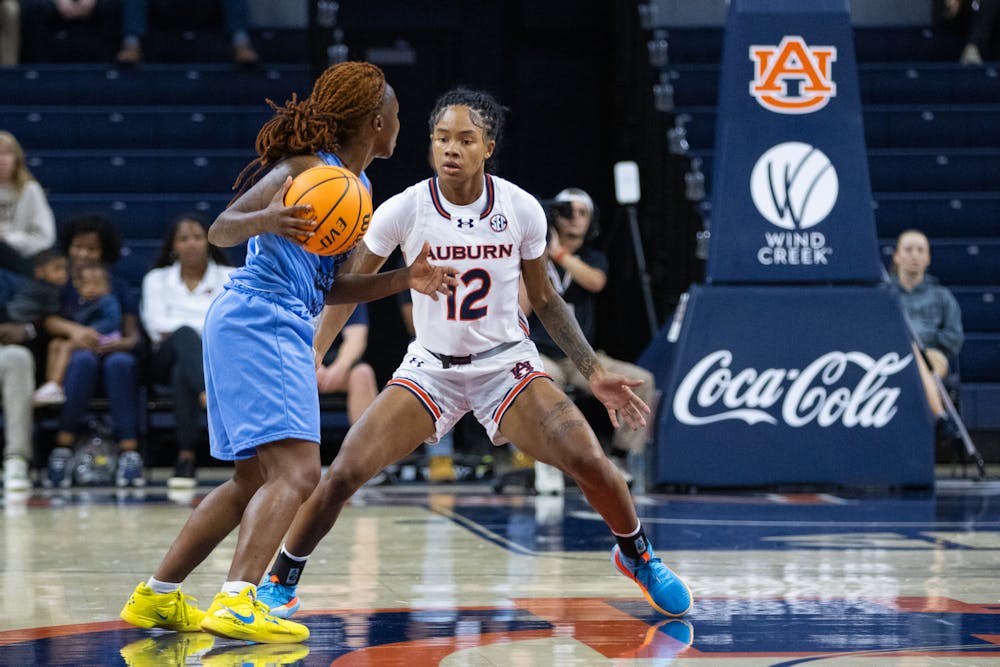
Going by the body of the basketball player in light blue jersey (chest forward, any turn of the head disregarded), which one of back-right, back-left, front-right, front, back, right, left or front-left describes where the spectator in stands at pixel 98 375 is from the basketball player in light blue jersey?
left

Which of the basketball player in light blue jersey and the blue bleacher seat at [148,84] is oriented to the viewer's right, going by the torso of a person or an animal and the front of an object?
the basketball player in light blue jersey

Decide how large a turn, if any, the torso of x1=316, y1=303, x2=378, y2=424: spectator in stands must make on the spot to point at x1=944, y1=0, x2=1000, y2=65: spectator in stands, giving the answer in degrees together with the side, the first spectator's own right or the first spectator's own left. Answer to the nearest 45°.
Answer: approximately 135° to the first spectator's own left

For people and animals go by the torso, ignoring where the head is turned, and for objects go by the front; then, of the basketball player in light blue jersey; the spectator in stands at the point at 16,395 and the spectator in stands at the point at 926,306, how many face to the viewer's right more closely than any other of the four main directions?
1

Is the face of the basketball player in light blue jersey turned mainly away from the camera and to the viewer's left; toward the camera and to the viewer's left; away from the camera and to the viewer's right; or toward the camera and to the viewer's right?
away from the camera and to the viewer's right

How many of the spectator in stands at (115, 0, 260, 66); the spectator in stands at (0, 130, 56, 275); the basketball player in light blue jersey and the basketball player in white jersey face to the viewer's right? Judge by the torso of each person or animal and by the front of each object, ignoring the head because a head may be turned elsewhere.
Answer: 1

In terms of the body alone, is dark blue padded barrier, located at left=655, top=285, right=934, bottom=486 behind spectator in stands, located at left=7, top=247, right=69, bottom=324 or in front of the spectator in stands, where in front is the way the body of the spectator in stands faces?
in front

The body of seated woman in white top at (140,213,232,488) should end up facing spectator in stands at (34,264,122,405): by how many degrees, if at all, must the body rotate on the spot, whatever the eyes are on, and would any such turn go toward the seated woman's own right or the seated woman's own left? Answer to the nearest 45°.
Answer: approximately 135° to the seated woman's own right

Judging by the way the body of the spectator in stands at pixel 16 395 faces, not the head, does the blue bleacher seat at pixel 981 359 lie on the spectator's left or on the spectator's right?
on the spectator's left

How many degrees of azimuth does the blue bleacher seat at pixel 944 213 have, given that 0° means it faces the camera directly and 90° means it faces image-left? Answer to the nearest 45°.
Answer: approximately 0°

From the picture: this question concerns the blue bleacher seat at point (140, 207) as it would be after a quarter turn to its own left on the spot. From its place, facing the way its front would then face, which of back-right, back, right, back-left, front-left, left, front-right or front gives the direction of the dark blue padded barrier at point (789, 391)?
front-right

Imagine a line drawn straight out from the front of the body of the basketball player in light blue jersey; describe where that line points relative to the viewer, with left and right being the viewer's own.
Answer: facing to the right of the viewer

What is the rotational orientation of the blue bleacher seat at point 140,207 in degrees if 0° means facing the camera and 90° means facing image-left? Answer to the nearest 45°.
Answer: approximately 0°

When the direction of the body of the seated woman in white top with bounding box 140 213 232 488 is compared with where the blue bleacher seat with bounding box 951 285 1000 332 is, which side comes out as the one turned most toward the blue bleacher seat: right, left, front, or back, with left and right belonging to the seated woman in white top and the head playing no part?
left
